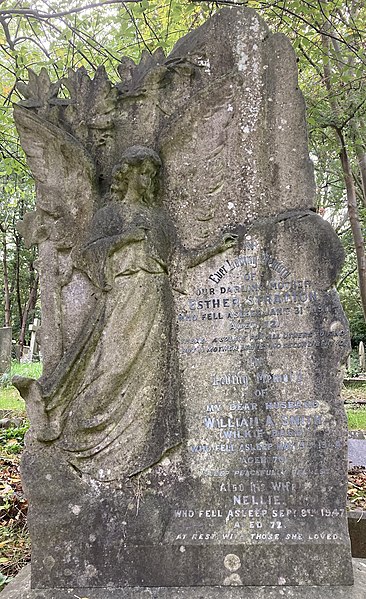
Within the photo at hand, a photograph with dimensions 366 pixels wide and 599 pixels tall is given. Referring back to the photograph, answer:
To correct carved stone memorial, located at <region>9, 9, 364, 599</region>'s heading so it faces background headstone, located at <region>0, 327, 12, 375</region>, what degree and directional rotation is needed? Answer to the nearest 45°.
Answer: approximately 135° to its right

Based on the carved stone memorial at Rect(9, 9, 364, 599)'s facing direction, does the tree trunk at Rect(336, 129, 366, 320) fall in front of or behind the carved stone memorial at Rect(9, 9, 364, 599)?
behind

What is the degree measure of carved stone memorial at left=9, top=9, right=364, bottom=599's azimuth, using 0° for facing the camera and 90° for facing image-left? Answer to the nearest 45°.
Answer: approximately 0°
